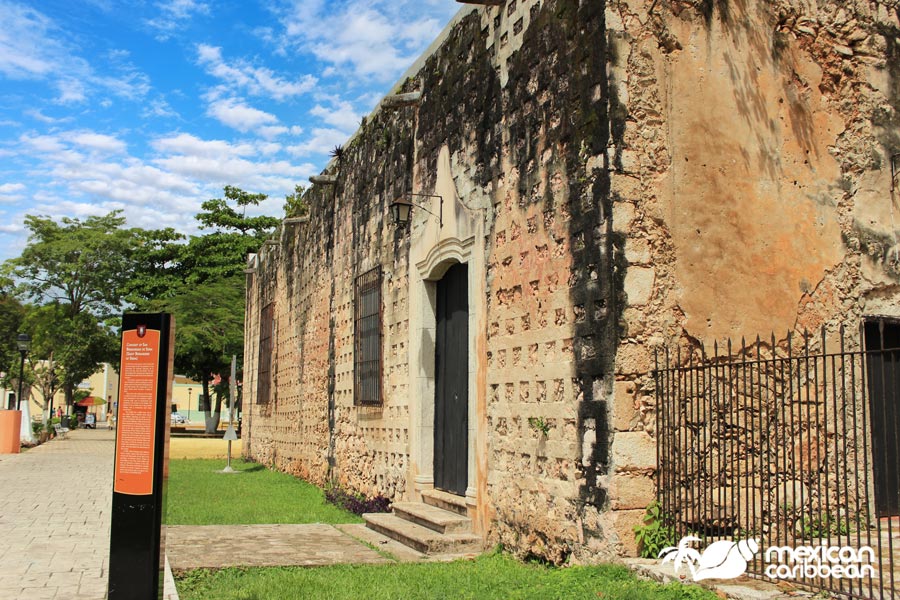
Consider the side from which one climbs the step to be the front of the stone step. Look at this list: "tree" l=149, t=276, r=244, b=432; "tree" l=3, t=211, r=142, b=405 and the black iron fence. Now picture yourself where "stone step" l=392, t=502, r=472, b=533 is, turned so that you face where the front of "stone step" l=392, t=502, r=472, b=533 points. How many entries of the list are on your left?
1

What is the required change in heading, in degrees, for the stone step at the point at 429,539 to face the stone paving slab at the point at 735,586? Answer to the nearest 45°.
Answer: approximately 90° to its left

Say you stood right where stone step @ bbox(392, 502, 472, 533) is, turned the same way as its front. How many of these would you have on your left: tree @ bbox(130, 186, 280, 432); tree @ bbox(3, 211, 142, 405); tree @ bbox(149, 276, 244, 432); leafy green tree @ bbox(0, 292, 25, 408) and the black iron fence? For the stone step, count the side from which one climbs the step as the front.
1

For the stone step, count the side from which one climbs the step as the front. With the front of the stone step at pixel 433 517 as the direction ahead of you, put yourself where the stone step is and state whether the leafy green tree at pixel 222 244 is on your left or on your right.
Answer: on your right

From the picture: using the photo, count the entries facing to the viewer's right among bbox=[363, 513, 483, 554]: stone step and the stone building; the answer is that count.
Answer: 0

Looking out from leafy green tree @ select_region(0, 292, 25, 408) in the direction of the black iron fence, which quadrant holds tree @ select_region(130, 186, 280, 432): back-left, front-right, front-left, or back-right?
front-left

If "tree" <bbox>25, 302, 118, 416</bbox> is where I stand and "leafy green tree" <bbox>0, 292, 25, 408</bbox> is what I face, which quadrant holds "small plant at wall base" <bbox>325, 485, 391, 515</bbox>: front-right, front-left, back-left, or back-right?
back-left

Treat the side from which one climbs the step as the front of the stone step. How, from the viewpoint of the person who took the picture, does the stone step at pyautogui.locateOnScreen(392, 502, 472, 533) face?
facing the viewer and to the left of the viewer

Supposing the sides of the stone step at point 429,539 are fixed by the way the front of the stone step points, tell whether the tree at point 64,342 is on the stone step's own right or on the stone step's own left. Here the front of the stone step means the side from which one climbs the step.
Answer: on the stone step's own right

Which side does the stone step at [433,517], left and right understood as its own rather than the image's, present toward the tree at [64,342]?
right

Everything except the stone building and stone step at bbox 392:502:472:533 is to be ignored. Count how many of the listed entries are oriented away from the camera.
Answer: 0

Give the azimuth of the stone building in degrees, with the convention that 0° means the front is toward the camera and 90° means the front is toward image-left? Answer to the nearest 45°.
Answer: approximately 45°

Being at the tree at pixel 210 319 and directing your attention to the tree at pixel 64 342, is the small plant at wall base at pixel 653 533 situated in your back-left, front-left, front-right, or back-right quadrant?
back-left

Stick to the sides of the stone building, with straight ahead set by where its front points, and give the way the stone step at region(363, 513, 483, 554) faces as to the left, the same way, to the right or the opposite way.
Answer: the same way
